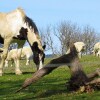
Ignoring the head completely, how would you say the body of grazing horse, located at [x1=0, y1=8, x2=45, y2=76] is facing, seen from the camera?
to the viewer's right
